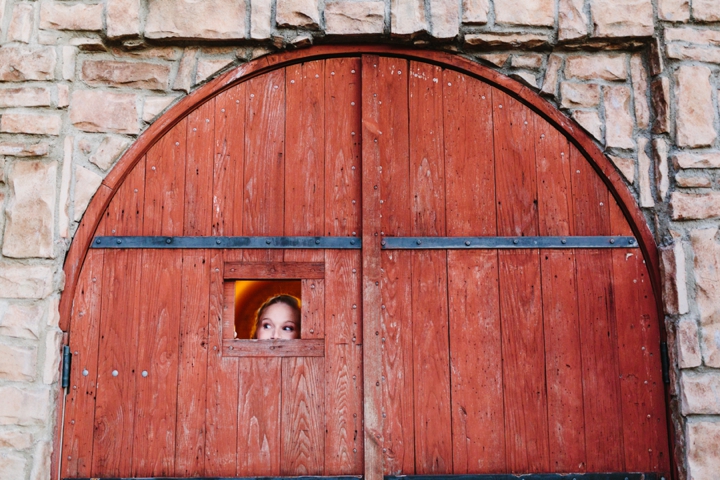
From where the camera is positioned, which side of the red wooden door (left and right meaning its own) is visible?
front
